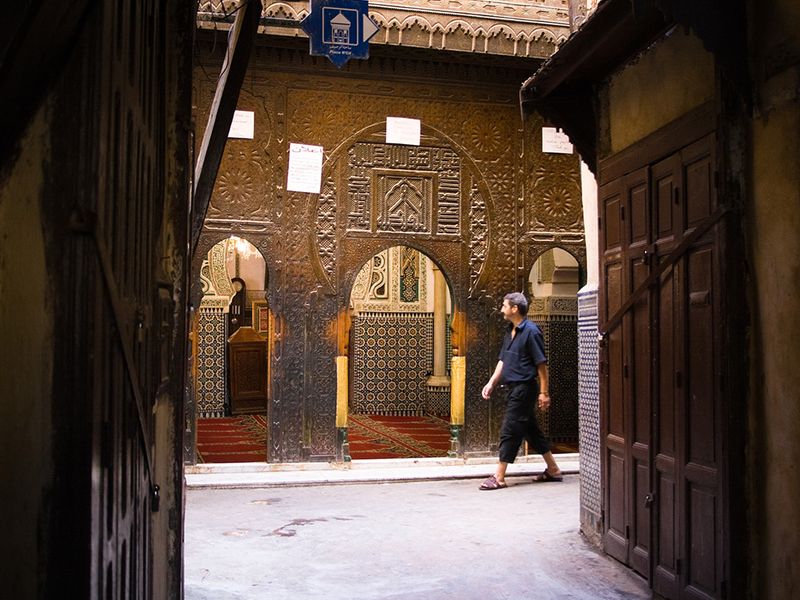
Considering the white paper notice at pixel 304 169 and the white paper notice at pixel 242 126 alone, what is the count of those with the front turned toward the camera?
2

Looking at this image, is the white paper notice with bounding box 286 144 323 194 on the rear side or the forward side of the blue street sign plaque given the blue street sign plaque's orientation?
on the rear side

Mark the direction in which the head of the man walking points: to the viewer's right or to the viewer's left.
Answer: to the viewer's left

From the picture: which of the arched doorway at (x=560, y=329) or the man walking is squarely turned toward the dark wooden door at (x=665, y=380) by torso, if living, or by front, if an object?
the arched doorway

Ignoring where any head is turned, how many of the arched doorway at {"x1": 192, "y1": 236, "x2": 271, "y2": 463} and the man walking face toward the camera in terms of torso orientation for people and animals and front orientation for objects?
1
